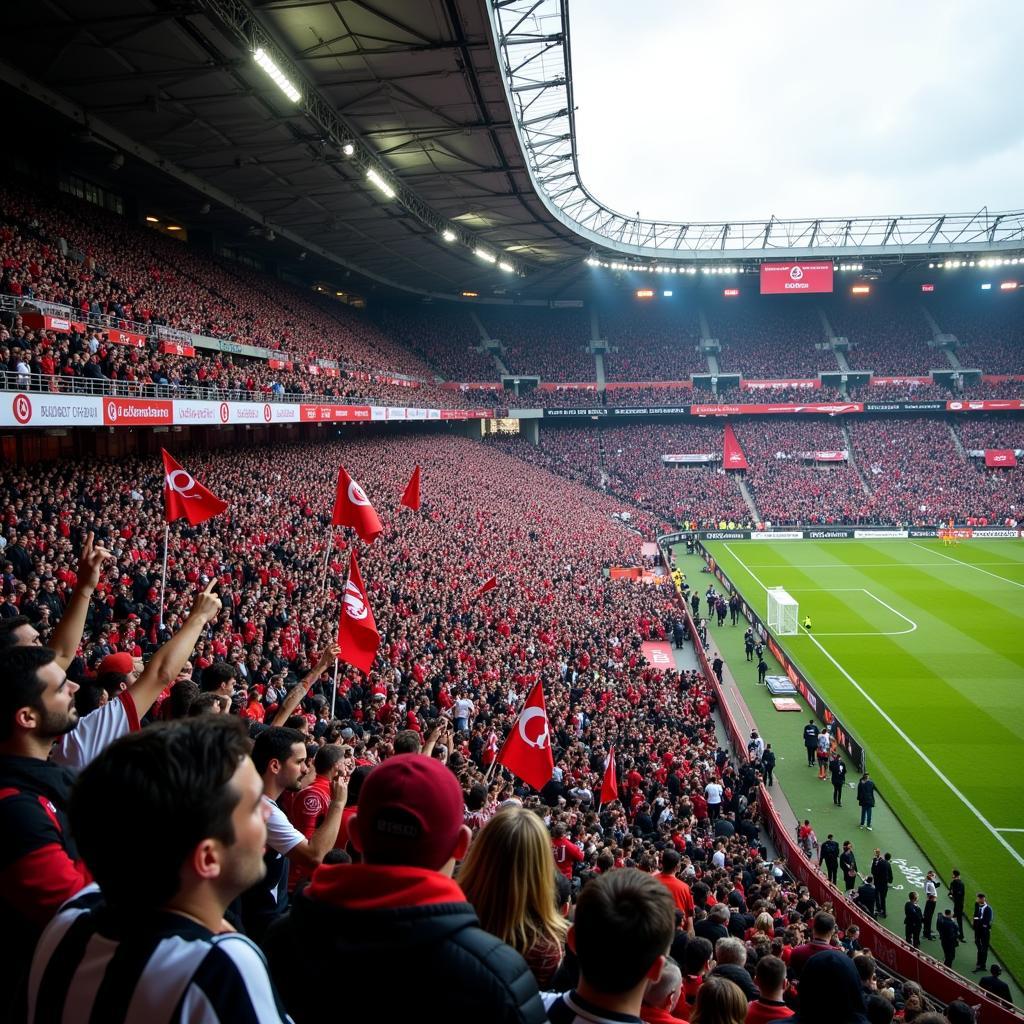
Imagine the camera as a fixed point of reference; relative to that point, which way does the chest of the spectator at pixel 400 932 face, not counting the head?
away from the camera

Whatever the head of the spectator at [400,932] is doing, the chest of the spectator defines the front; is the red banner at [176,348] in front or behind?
in front

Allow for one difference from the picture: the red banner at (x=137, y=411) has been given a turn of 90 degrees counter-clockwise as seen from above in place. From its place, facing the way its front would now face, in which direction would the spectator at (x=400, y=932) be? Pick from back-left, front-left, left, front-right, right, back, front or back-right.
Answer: back-right

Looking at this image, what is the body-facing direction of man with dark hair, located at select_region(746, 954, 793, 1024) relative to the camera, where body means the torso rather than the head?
away from the camera

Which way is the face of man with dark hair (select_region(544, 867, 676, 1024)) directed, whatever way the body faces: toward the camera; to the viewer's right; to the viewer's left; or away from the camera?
away from the camera

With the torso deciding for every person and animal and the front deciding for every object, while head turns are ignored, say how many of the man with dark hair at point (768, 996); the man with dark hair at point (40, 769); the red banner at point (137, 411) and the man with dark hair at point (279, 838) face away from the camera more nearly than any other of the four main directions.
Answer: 1

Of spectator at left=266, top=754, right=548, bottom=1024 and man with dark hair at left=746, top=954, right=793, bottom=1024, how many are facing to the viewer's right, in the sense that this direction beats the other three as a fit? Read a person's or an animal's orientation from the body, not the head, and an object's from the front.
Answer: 0

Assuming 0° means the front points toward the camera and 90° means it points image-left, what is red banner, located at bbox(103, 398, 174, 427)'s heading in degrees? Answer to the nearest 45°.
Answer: approximately 315°

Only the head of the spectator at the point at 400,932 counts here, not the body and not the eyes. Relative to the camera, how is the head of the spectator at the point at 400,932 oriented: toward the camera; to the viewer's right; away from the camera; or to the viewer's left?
away from the camera

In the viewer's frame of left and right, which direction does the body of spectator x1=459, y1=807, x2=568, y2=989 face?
facing away from the viewer

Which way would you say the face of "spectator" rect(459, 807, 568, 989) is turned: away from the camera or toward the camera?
away from the camera

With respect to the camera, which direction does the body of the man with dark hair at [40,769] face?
to the viewer's right

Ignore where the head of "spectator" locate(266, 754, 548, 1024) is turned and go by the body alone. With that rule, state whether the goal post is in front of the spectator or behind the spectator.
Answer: in front
